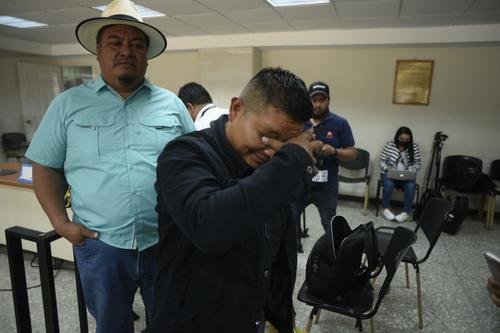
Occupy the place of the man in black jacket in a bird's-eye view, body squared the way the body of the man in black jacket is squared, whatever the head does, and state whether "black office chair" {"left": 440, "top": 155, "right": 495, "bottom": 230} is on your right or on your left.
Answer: on your left

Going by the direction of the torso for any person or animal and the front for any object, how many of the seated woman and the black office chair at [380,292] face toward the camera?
1

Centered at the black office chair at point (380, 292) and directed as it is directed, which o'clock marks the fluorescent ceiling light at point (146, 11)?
The fluorescent ceiling light is roughly at 1 o'clock from the black office chair.

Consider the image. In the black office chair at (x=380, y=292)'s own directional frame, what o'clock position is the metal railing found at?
The metal railing is roughly at 11 o'clock from the black office chair.

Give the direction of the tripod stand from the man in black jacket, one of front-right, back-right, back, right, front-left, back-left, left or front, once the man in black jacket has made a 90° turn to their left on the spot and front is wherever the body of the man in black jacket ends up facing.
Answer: front

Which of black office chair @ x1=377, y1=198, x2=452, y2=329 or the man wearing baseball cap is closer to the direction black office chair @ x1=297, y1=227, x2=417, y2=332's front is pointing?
the man wearing baseball cap

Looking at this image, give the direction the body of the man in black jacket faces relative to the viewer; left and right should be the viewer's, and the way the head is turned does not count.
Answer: facing the viewer and to the right of the viewer

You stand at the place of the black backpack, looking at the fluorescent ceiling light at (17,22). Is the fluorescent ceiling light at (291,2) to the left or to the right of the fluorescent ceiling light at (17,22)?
right

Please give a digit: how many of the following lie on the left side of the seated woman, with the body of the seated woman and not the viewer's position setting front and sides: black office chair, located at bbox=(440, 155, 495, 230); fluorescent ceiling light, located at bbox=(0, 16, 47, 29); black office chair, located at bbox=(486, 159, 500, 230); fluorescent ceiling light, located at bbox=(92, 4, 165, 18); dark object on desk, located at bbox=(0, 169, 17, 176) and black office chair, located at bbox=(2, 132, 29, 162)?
2

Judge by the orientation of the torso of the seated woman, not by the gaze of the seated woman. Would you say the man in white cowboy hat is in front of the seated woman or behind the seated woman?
in front

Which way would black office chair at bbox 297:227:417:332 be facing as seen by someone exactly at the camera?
facing to the left of the viewer

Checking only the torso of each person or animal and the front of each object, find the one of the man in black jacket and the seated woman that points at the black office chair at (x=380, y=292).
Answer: the seated woman

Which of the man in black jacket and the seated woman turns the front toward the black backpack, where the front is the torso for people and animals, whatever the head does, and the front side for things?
the seated woman

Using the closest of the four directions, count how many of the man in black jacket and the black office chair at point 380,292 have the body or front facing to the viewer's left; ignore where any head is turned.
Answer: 1
